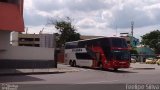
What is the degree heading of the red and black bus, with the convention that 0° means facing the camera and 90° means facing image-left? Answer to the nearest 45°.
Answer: approximately 315°
